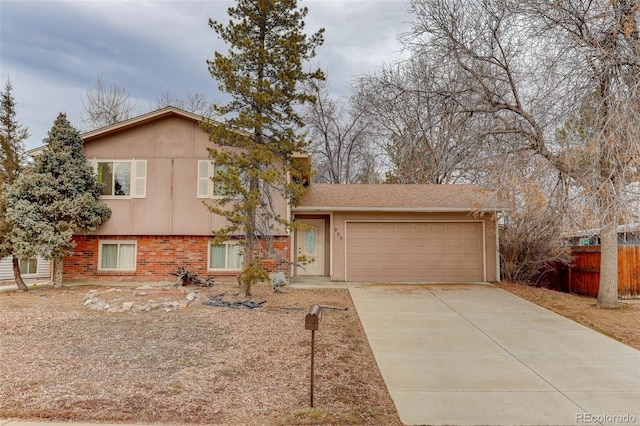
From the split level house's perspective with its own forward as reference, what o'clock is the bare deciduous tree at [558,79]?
The bare deciduous tree is roughly at 10 o'clock from the split level house.

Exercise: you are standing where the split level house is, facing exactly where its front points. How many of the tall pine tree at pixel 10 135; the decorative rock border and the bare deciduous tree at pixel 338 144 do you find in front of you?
1

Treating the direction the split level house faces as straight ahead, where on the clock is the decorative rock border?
The decorative rock border is roughly at 12 o'clock from the split level house.

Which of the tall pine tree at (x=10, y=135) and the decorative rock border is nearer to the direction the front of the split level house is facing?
the decorative rock border

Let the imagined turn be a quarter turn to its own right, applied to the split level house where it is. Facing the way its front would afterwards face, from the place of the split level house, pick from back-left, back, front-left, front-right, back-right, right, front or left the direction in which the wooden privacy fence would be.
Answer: back

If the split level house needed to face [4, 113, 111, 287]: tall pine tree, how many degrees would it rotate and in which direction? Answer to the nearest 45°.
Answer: approximately 45° to its right

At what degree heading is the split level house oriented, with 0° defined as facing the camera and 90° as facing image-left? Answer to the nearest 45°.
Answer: approximately 0°
